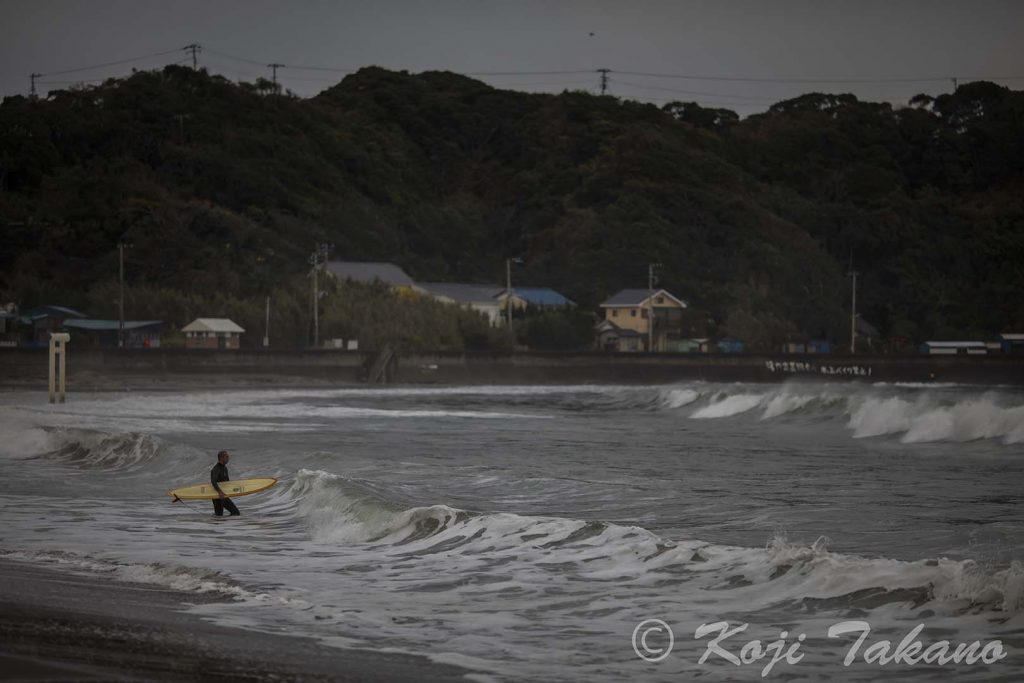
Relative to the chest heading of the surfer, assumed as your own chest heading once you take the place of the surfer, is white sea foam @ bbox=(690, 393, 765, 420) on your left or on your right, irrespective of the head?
on your left

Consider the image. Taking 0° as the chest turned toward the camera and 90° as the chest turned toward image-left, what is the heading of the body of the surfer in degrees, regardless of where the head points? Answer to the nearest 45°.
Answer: approximately 270°

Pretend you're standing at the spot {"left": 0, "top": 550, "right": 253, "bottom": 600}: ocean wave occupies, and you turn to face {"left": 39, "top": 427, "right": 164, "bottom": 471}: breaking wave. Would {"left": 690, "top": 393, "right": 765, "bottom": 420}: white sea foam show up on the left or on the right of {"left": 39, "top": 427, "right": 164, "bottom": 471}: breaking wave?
right

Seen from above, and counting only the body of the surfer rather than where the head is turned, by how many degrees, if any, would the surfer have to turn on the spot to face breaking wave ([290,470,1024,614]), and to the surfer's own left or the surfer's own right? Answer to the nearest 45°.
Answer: approximately 45° to the surfer's own right

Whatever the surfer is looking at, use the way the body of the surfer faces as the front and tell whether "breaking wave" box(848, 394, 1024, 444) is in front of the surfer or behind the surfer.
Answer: in front

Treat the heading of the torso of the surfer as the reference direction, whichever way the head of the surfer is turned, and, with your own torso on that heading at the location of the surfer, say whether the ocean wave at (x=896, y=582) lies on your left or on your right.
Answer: on your right

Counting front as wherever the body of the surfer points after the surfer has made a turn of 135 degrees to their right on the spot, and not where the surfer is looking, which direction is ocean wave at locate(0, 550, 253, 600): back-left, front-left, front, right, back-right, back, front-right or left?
front-left

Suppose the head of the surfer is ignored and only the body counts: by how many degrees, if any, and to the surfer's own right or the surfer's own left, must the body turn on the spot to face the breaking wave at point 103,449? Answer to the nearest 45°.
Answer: approximately 90° to the surfer's own left

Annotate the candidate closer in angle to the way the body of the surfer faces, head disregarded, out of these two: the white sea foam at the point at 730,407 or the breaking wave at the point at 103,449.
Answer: the white sea foam

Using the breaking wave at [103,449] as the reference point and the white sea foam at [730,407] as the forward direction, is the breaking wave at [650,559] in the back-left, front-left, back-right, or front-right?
back-right
